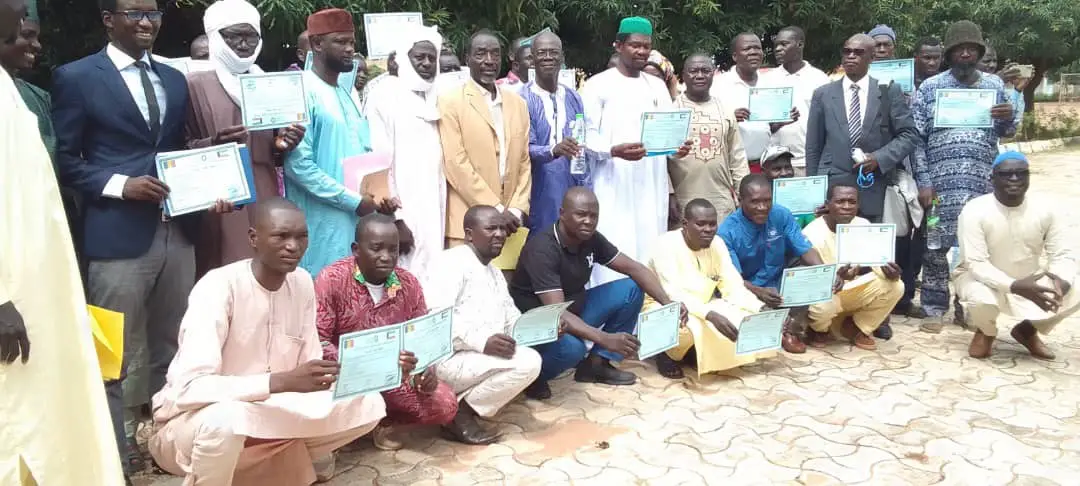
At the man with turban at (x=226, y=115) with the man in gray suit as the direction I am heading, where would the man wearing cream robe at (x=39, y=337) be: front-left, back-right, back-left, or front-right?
back-right

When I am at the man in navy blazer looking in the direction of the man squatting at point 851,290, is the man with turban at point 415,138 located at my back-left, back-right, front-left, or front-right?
front-left

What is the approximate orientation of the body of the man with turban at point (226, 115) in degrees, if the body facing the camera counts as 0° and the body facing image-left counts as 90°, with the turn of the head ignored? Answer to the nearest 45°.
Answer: approximately 315°

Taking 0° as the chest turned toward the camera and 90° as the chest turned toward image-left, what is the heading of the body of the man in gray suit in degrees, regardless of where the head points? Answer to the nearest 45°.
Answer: approximately 0°

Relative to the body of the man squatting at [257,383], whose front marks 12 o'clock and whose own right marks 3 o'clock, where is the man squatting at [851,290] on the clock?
the man squatting at [851,290] is roughly at 10 o'clock from the man squatting at [257,383].

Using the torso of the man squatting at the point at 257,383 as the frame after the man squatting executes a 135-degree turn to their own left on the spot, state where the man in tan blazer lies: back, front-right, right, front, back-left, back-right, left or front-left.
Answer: front-right

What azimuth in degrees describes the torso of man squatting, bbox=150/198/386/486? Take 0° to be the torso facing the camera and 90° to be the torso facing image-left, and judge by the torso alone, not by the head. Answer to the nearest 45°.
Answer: approximately 315°

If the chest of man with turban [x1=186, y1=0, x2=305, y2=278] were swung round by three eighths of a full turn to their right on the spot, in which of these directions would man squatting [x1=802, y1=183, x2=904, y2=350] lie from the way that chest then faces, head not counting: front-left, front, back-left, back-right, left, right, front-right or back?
back

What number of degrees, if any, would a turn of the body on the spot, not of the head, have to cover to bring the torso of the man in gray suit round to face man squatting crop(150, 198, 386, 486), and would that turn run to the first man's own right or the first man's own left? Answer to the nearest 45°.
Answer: approximately 45° to the first man's own right

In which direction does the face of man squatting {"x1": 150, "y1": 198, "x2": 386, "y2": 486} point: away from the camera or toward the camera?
toward the camera

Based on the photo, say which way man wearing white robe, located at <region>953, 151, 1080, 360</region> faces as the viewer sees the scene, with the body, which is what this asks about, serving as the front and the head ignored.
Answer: toward the camera

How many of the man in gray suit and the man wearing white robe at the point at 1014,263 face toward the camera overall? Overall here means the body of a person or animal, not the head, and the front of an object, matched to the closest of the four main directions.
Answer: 2

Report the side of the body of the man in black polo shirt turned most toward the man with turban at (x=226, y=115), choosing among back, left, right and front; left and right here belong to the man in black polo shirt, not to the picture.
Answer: right

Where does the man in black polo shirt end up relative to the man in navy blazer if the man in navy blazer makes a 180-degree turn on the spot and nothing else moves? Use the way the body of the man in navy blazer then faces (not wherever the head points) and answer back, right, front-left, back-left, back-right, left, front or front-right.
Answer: back-right

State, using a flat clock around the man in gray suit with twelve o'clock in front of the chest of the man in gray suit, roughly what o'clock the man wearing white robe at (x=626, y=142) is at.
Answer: The man wearing white robe is roughly at 2 o'clock from the man in gray suit.
